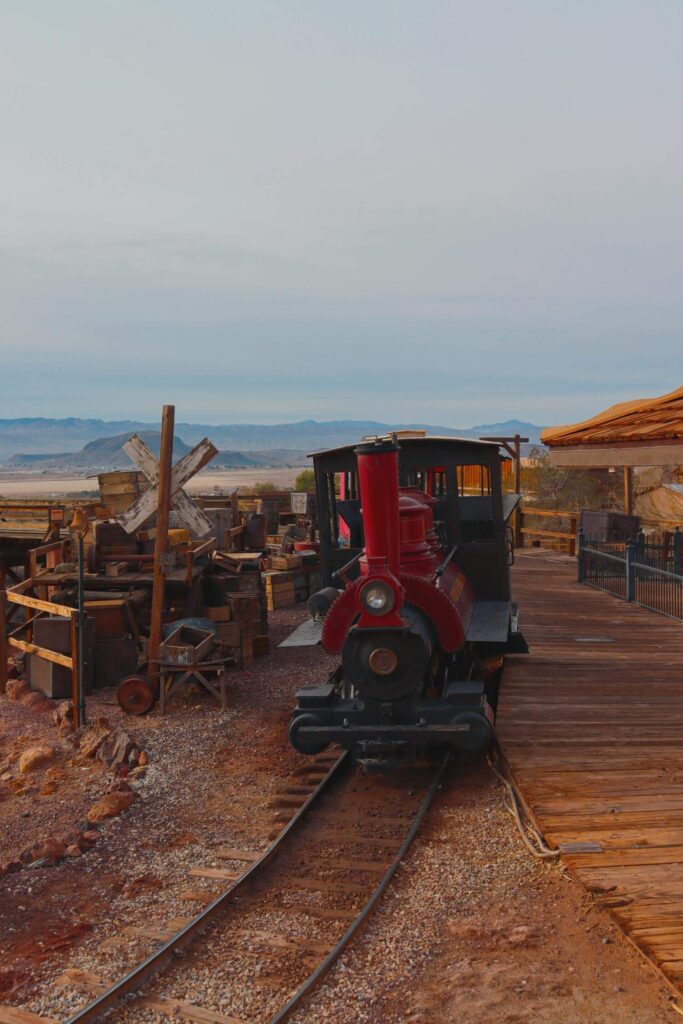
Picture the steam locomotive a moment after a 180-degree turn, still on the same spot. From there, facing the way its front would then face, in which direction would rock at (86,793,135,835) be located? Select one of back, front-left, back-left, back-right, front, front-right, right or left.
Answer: left

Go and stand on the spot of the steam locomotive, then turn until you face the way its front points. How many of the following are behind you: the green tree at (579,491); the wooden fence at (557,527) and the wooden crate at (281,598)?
3

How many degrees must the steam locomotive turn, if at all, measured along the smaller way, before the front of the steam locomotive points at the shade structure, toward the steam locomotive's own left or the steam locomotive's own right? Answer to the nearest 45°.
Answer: approximately 135° to the steam locomotive's own left

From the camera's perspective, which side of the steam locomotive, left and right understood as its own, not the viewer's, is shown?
front

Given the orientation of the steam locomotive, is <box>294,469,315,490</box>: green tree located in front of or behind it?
behind

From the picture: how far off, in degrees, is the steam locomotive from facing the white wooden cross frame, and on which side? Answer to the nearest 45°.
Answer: approximately 135° to its right

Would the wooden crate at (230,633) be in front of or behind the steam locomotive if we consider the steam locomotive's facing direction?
behind

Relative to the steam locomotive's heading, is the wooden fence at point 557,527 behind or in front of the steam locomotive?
behind

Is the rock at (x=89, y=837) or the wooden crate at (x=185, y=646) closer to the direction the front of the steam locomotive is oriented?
the rock

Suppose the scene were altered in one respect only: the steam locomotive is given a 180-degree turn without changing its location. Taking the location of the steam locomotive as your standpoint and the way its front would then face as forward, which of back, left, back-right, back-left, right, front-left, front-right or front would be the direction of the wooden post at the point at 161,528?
front-left

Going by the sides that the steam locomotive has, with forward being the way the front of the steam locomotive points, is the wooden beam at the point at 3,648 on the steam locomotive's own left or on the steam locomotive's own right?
on the steam locomotive's own right

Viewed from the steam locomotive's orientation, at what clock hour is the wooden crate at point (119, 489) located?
The wooden crate is roughly at 5 o'clock from the steam locomotive.

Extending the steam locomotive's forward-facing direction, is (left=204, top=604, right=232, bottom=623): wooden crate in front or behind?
behind

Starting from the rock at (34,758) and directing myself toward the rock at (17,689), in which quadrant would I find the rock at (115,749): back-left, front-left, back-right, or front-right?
back-right

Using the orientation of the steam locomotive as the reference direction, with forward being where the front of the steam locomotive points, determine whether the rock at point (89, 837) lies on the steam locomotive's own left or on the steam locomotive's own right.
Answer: on the steam locomotive's own right
